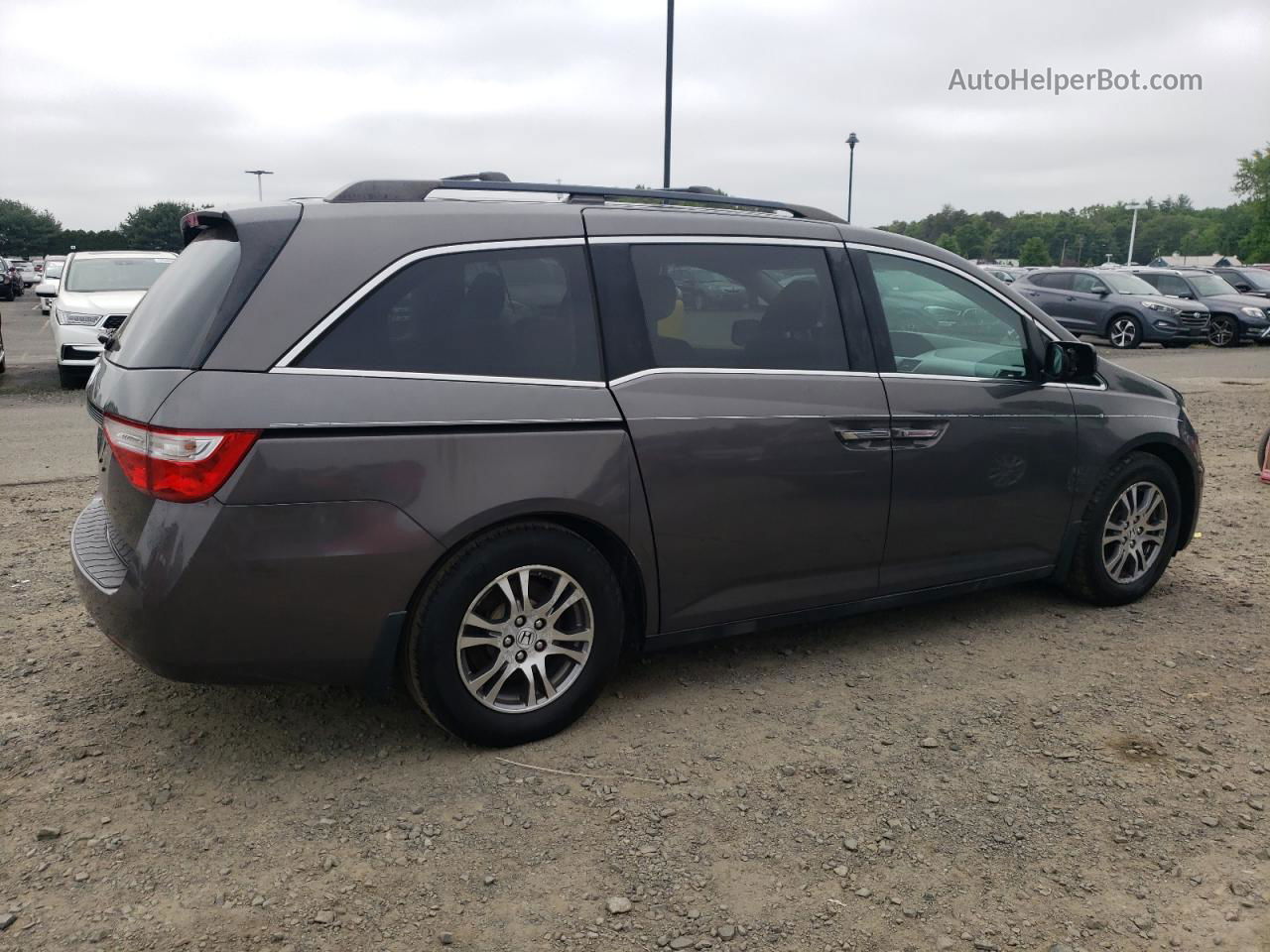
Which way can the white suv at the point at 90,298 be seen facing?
toward the camera

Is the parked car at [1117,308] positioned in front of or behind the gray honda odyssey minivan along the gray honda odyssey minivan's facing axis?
in front

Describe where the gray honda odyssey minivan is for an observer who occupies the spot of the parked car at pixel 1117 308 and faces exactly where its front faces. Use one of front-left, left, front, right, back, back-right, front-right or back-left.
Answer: front-right

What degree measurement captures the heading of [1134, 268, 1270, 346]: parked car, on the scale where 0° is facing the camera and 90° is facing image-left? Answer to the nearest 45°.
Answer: approximately 315°

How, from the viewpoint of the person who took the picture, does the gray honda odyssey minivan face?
facing away from the viewer and to the right of the viewer

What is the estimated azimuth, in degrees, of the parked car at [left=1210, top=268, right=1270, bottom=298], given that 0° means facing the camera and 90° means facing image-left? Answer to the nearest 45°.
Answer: approximately 315°

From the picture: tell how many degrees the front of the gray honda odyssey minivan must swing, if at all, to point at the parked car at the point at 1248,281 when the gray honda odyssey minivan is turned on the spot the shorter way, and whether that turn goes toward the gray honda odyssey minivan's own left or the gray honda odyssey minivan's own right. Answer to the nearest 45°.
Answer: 0° — it already faces it

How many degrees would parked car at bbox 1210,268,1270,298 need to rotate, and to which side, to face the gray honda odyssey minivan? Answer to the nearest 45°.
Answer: approximately 45° to its right

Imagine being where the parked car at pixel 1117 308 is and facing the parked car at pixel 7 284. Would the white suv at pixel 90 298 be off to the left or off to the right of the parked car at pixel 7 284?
left

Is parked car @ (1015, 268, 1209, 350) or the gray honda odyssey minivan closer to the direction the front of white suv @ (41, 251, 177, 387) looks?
the gray honda odyssey minivan

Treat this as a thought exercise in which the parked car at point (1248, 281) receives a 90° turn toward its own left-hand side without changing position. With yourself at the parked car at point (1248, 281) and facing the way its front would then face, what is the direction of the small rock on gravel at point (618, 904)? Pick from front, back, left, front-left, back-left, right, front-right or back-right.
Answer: back-right

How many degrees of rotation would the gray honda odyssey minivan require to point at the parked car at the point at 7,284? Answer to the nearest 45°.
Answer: approximately 90° to its left

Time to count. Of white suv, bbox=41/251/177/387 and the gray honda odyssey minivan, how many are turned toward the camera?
1
